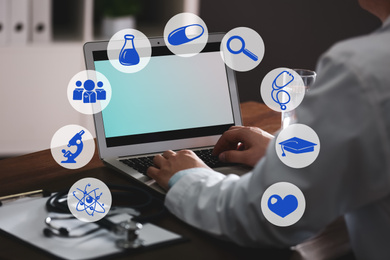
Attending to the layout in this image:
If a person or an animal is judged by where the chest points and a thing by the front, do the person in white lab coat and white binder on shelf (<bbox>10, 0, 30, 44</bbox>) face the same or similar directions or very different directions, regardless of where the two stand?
very different directions

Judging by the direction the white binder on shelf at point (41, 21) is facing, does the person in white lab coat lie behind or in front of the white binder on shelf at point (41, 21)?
in front

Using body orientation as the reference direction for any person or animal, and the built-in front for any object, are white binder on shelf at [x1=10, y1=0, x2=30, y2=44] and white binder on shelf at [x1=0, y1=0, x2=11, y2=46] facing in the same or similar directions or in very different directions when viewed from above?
same or similar directions

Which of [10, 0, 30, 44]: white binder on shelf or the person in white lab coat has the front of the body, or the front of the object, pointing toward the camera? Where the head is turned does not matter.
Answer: the white binder on shelf

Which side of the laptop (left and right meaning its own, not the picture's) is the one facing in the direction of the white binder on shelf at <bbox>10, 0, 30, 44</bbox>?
back

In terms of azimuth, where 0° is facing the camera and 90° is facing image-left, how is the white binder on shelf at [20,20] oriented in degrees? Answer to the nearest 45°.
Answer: approximately 0°

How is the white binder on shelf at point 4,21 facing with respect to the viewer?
toward the camera

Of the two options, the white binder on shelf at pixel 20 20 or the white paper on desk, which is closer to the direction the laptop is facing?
the white paper on desk

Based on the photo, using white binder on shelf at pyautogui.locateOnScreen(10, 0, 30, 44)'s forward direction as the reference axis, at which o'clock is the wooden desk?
The wooden desk is roughly at 12 o'clock from the white binder on shelf.

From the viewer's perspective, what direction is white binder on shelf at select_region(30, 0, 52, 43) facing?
toward the camera

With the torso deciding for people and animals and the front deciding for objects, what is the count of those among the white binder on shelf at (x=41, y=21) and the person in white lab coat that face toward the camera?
1

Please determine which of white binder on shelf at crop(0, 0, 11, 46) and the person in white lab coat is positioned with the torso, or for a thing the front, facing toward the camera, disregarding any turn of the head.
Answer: the white binder on shelf

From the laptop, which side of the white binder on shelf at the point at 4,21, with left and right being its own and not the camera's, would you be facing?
front

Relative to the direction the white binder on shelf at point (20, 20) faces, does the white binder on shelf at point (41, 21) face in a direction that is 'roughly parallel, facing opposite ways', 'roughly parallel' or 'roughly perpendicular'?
roughly parallel

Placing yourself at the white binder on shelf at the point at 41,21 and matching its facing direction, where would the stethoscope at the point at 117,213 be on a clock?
The stethoscope is roughly at 12 o'clock from the white binder on shelf.
